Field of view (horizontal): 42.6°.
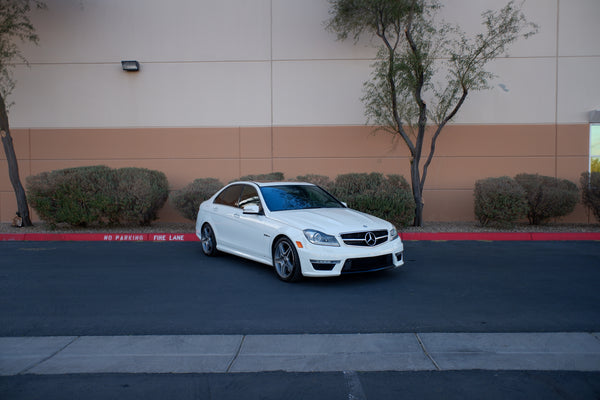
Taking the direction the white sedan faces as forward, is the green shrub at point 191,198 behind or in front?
behind

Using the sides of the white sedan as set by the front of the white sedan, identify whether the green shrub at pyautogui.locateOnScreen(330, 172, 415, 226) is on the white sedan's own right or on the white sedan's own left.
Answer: on the white sedan's own left

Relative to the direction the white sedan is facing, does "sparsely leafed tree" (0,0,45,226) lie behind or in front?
behind

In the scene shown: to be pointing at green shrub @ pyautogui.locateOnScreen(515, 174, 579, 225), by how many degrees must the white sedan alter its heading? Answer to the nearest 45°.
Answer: approximately 90° to its left

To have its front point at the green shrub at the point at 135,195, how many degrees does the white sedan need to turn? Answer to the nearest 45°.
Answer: approximately 180°

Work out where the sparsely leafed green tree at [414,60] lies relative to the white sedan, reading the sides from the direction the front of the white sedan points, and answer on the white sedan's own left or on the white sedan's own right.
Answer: on the white sedan's own left

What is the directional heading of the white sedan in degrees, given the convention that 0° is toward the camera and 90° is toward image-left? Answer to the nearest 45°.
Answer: approximately 315°

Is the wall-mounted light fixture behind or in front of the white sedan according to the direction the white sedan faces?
behind

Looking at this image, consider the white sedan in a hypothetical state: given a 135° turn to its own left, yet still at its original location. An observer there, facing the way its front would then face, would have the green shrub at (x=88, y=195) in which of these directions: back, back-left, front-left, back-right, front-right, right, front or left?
front-left

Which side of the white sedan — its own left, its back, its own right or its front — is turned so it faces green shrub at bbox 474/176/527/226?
left

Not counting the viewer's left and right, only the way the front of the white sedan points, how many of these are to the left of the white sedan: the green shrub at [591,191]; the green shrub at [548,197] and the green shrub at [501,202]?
3

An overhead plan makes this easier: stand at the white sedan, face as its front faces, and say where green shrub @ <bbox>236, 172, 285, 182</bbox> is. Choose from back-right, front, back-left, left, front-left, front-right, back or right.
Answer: back-left
